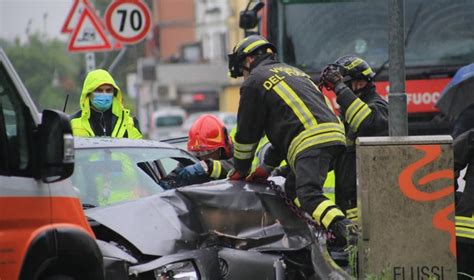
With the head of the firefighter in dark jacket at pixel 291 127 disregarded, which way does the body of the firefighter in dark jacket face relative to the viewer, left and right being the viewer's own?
facing away from the viewer and to the left of the viewer

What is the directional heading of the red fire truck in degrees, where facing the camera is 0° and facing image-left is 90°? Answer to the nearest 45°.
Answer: approximately 0°

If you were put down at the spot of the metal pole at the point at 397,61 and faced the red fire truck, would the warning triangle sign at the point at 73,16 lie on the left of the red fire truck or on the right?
left

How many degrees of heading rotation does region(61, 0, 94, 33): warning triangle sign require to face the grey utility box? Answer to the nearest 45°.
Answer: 0° — it already faces it

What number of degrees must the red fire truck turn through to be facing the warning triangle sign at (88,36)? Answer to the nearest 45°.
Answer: approximately 90° to its right

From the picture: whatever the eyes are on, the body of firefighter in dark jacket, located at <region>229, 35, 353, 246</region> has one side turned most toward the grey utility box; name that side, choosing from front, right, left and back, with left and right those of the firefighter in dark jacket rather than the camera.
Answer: back

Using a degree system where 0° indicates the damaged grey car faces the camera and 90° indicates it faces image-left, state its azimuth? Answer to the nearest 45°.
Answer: approximately 315°

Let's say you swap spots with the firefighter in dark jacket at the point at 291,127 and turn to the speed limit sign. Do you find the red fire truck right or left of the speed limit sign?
right

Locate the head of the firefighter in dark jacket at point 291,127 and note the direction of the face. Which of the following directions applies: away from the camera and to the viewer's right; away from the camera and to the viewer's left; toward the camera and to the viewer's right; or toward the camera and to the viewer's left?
away from the camera and to the viewer's left
